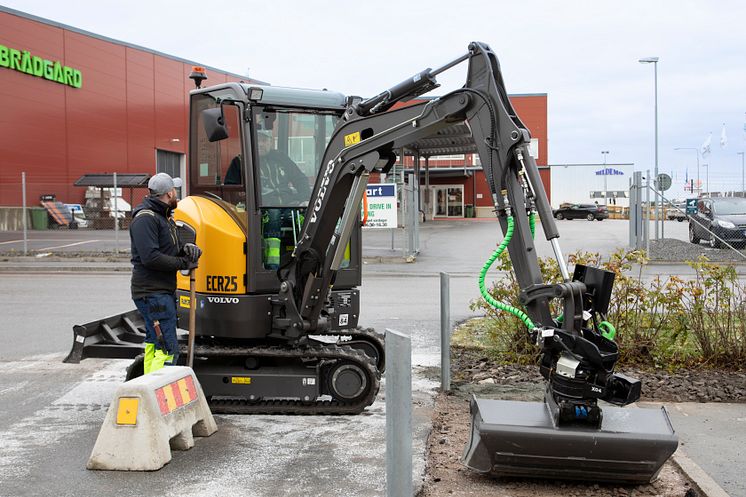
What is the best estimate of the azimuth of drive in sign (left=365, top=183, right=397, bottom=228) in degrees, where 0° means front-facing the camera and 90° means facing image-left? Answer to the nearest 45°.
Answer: approximately 0°

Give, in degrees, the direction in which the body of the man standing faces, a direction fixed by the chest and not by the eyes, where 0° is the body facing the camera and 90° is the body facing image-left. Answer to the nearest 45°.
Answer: approximately 270°

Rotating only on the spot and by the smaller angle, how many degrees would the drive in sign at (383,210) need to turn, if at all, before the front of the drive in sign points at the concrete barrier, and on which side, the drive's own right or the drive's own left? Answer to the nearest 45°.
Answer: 0° — it already faces it

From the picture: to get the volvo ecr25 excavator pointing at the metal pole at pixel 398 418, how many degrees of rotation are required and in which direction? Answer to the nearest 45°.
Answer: approximately 45° to its right

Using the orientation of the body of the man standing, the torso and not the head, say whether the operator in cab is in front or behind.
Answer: in front

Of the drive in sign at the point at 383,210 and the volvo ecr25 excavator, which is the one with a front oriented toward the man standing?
the drive in sign

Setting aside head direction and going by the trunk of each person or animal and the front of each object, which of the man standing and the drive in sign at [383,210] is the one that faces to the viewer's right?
the man standing

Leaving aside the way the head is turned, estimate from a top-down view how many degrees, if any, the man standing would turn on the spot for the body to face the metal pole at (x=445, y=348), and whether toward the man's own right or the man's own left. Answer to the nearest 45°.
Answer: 0° — they already face it

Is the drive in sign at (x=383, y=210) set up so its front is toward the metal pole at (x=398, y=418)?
yes

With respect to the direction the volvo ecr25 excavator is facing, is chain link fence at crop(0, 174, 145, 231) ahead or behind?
behind

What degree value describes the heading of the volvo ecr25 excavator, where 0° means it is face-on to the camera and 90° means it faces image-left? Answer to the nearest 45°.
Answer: approximately 315°

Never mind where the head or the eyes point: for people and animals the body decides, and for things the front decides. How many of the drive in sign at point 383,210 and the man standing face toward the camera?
1

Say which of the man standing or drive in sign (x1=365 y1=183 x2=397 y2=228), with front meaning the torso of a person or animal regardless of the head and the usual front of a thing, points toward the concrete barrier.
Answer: the drive in sign

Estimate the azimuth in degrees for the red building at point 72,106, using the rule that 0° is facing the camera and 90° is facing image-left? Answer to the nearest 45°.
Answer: approximately 315°
